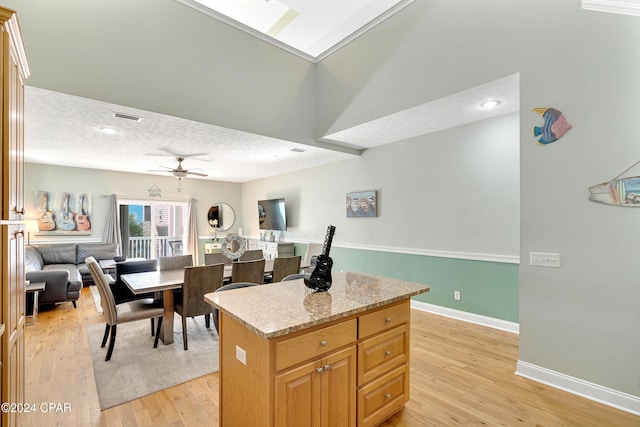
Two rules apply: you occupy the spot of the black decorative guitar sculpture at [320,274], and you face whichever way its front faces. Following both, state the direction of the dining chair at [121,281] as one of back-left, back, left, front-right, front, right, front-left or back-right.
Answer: back-right

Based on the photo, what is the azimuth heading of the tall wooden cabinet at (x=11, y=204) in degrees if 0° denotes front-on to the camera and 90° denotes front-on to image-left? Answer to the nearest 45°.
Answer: approximately 270°

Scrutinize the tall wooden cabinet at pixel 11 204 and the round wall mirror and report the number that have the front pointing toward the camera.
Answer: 1

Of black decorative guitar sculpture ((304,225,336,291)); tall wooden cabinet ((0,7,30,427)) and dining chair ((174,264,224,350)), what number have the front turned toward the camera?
1

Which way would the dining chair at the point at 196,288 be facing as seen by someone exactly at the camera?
facing away from the viewer and to the left of the viewer

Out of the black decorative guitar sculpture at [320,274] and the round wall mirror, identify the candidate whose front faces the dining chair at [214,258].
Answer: the round wall mirror

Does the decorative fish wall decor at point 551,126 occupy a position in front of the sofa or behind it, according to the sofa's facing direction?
in front

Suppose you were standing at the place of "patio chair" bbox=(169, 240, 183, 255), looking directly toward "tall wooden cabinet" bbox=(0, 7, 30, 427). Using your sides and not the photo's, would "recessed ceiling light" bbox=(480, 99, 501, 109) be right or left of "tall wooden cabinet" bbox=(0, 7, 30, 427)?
left

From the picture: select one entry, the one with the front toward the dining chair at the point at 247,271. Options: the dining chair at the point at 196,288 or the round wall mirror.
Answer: the round wall mirror

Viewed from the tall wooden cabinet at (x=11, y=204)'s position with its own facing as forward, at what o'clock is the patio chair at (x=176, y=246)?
The patio chair is roughly at 10 o'clock from the tall wooden cabinet.

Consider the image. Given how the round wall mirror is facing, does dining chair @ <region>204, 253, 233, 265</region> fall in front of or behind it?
in front
